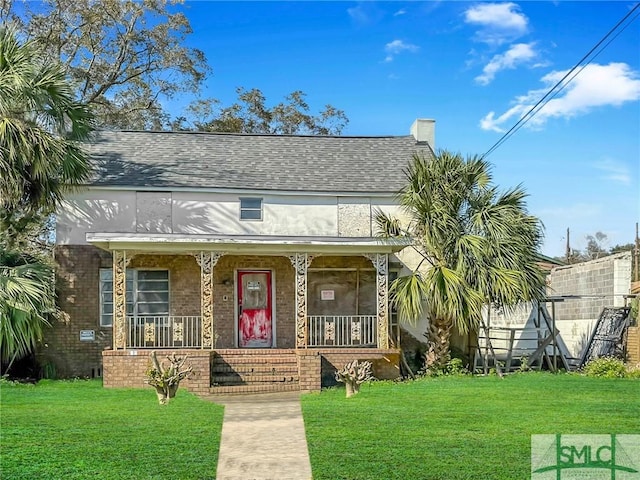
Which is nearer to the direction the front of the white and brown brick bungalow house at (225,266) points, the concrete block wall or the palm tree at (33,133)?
the palm tree

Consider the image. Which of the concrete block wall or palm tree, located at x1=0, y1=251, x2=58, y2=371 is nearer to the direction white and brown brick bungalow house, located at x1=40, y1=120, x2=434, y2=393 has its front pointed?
the palm tree

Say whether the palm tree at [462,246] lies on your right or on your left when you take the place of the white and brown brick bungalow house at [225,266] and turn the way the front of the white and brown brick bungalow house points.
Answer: on your left

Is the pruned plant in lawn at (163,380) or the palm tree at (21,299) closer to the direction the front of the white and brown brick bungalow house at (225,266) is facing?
the pruned plant in lawn

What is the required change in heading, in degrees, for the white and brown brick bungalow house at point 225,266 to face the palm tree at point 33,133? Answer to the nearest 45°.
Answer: approximately 45° to its right

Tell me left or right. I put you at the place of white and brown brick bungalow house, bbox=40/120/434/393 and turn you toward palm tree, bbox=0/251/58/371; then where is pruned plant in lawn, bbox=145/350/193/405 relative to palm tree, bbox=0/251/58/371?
left

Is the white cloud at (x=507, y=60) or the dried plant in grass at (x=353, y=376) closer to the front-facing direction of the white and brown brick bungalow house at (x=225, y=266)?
the dried plant in grass

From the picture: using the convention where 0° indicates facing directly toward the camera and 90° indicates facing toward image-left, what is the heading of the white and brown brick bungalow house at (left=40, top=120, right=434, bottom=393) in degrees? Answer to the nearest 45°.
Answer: approximately 0°
